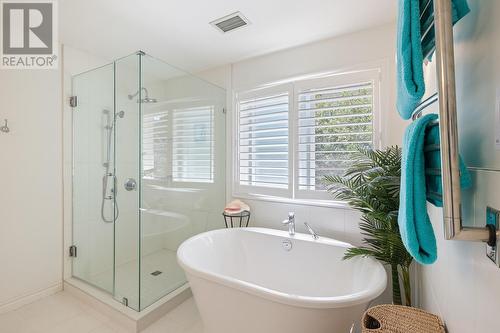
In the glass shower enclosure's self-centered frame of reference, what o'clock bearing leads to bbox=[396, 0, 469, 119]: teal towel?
The teal towel is roughly at 10 o'clock from the glass shower enclosure.

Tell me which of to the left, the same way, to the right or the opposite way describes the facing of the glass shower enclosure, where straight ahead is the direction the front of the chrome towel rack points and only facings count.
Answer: to the left

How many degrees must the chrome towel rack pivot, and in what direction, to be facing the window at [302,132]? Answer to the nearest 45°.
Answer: approximately 45° to its right

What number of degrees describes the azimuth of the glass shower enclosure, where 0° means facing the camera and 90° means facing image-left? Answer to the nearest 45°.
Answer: approximately 45°

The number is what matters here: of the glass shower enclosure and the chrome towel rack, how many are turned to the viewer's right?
0

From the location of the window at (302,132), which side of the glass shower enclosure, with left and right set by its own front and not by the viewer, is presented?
left

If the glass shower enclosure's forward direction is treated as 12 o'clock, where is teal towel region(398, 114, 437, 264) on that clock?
The teal towel is roughly at 10 o'clock from the glass shower enclosure.

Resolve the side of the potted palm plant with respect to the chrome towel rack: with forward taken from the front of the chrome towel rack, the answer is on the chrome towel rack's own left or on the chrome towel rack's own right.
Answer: on the chrome towel rack's own right

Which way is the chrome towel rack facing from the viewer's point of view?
to the viewer's left
